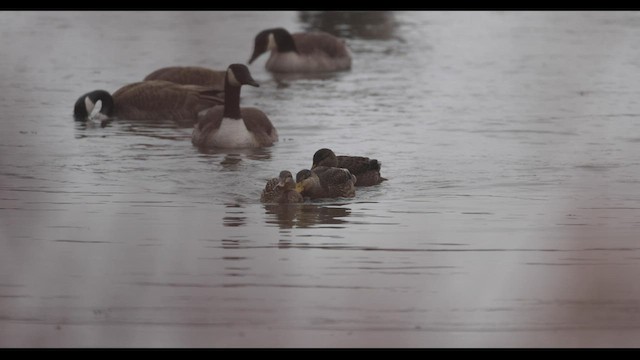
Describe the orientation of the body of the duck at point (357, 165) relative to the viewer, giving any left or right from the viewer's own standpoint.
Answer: facing to the left of the viewer

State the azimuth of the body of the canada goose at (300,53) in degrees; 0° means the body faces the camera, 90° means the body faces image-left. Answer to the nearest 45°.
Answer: approximately 90°

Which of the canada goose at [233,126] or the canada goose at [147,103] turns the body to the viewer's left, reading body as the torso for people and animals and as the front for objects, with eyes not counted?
the canada goose at [147,103]

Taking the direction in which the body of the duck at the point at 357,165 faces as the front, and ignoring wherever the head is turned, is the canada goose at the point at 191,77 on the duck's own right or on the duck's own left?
on the duck's own right

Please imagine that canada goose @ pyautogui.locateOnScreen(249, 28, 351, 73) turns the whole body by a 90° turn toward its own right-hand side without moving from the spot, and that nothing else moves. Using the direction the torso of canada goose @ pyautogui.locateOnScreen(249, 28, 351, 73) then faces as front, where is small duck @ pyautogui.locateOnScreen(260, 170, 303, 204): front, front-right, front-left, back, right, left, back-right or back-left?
back

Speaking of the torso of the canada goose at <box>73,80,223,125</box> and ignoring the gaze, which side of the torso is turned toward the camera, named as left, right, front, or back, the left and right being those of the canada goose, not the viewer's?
left

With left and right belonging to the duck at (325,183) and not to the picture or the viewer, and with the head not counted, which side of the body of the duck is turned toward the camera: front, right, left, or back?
left

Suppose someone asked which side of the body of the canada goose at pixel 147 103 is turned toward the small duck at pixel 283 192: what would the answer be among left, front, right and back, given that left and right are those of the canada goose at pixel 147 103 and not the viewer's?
left

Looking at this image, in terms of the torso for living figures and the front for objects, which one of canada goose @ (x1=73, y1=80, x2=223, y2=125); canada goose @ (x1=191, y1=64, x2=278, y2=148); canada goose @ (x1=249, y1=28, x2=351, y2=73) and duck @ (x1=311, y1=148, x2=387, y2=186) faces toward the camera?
canada goose @ (x1=191, y1=64, x2=278, y2=148)

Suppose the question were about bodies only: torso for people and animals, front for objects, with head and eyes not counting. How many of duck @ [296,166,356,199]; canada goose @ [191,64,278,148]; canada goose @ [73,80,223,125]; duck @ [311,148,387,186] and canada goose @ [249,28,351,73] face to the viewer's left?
4

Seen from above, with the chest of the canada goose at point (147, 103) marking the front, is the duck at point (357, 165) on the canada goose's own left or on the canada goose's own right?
on the canada goose's own left
